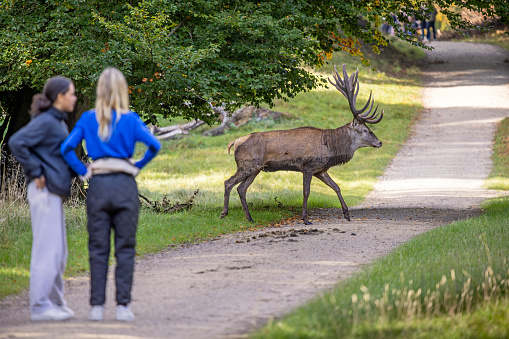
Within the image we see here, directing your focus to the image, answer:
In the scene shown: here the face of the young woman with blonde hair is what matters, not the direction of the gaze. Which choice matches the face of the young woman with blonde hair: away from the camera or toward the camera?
away from the camera

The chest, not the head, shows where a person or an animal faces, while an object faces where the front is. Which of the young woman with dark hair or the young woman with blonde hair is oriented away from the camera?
the young woman with blonde hair

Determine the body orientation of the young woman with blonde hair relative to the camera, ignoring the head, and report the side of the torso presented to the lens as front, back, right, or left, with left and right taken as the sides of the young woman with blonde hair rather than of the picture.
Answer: back

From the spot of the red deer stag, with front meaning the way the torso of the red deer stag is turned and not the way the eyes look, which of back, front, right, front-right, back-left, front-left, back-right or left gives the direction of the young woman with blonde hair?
right

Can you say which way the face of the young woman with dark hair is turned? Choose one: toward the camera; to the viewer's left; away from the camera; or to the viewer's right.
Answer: to the viewer's right

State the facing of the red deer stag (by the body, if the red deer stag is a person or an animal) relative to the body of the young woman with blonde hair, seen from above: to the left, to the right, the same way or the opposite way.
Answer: to the right

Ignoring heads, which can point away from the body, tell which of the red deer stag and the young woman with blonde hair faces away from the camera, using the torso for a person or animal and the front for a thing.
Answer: the young woman with blonde hair

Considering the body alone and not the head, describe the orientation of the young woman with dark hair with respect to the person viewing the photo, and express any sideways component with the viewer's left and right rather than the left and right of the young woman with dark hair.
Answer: facing to the right of the viewer

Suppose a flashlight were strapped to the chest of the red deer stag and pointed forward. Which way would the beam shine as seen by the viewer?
to the viewer's right

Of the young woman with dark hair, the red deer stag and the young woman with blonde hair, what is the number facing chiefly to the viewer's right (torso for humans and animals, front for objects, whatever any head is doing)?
2

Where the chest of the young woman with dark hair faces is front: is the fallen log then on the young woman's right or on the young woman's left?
on the young woman's left
